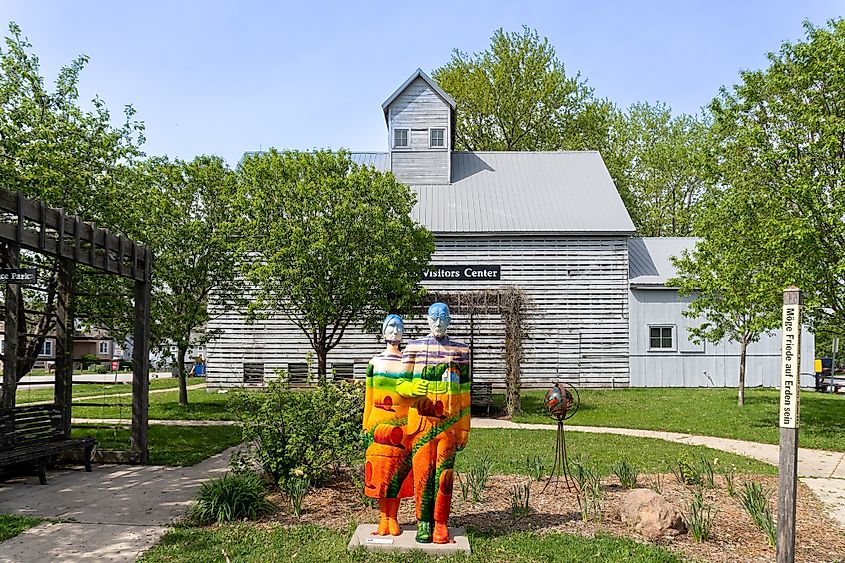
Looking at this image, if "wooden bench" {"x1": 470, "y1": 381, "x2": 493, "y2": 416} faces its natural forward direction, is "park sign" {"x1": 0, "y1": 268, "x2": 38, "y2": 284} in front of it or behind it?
in front

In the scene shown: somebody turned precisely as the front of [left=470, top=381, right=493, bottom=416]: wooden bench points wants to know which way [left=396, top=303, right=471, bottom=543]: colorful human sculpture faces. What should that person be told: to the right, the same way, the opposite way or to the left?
the same way

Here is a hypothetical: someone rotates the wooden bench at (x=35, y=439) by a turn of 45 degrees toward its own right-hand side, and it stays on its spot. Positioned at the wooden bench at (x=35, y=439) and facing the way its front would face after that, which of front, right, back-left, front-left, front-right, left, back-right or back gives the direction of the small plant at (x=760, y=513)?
front-left

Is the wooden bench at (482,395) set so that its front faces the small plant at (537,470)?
yes

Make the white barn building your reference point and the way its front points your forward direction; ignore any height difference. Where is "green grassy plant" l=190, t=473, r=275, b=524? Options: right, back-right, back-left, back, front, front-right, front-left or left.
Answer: front

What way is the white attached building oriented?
toward the camera

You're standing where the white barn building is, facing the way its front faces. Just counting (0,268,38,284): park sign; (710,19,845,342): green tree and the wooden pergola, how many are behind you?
0

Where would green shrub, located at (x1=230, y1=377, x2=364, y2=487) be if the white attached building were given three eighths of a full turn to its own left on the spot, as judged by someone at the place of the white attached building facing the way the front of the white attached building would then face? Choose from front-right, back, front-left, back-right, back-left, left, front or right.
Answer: back-right

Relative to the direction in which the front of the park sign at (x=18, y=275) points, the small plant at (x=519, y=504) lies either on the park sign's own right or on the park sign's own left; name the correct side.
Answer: on the park sign's own left

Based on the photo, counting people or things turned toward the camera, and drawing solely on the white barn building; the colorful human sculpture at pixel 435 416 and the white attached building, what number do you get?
3

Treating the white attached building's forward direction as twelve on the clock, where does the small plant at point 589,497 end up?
The small plant is roughly at 12 o'clock from the white attached building.

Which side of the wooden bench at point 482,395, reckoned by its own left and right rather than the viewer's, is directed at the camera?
front

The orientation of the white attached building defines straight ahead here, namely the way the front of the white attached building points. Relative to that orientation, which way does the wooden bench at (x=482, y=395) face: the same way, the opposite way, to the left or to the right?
the same way
